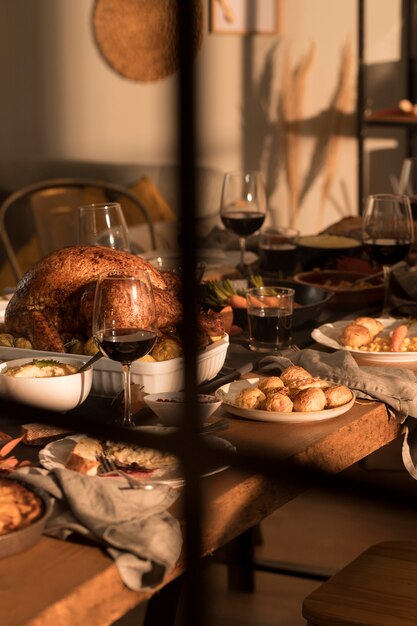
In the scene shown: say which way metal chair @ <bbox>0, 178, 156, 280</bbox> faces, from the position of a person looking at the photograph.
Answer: facing the viewer and to the right of the viewer

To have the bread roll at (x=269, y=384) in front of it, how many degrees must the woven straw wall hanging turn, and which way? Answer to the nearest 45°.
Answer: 0° — it already faces it

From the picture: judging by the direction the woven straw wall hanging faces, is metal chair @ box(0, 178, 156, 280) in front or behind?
in front

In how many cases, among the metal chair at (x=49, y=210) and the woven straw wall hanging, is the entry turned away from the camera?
0

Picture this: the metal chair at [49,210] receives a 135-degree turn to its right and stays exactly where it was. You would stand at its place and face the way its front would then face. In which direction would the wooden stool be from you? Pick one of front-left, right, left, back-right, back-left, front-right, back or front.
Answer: left

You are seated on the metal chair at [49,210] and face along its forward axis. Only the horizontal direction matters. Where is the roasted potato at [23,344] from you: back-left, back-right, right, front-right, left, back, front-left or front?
front-right

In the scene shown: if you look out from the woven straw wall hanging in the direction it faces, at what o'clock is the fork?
The fork is roughly at 12 o'clock from the woven straw wall hanging.

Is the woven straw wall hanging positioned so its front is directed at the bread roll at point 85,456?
yes

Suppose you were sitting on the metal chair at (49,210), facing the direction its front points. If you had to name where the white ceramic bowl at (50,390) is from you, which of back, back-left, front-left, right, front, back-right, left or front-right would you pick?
front-right

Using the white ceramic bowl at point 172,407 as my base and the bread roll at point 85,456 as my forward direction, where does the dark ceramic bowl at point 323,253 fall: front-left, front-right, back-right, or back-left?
back-right

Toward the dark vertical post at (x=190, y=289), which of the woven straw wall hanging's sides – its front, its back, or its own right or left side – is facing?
front

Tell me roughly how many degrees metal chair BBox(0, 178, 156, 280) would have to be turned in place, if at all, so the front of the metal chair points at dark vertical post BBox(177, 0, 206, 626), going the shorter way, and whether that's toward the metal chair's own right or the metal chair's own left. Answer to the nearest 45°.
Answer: approximately 45° to the metal chair's own right

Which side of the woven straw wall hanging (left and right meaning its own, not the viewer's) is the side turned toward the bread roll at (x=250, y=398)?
front

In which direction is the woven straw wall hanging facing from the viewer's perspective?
toward the camera
